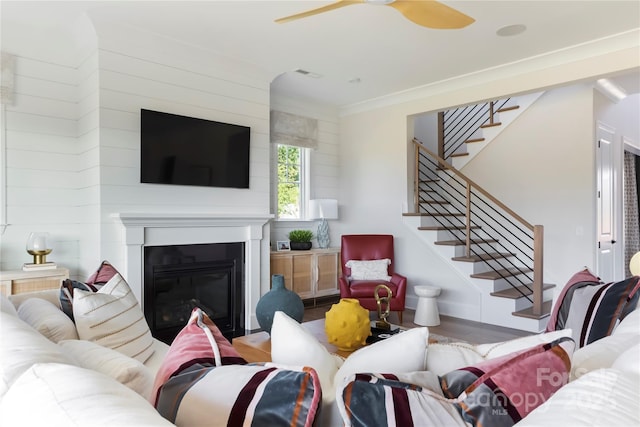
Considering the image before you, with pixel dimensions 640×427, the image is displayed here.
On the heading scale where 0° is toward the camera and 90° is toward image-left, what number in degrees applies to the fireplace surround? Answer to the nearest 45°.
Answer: approximately 315°

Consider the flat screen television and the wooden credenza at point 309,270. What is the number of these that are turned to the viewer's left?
0

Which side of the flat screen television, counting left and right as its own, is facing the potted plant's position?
left

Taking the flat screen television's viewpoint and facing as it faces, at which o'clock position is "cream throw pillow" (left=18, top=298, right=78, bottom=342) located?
The cream throw pillow is roughly at 2 o'clock from the flat screen television.

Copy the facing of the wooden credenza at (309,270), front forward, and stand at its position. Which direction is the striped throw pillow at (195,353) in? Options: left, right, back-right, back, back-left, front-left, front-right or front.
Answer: front-right

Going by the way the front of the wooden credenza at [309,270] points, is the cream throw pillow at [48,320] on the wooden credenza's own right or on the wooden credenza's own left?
on the wooden credenza's own right

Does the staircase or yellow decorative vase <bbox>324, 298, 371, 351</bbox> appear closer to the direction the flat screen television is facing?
the yellow decorative vase

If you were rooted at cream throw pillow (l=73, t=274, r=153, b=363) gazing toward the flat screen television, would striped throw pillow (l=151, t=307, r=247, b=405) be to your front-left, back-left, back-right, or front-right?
back-right

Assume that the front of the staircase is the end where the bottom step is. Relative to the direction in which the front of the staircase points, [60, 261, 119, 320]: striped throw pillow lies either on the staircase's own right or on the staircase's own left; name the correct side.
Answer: on the staircase's own right

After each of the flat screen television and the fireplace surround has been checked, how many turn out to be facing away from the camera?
0

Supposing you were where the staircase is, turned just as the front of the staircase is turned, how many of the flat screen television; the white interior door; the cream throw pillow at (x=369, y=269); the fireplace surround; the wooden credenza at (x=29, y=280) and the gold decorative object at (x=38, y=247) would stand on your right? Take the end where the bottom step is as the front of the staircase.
5
